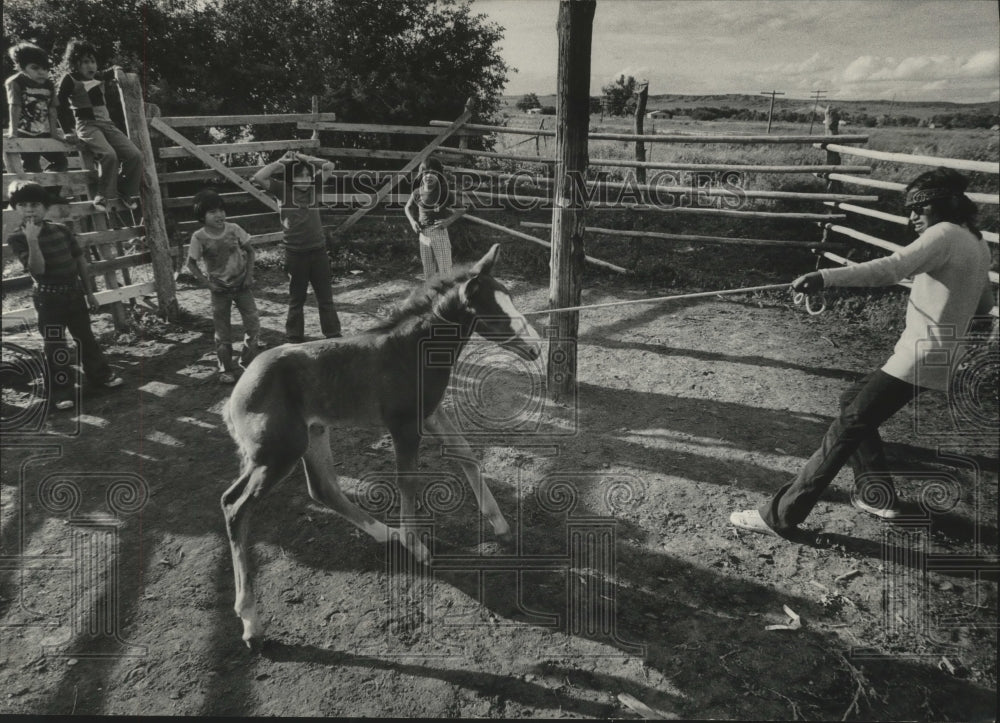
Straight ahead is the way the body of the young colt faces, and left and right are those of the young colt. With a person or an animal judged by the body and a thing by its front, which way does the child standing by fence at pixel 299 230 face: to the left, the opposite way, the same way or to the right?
to the right

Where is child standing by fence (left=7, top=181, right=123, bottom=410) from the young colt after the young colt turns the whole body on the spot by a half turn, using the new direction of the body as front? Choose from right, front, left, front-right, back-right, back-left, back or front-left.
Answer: front-right

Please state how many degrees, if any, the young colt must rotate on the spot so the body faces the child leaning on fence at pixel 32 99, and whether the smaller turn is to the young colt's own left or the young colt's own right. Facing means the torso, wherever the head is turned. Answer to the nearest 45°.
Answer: approximately 135° to the young colt's own left

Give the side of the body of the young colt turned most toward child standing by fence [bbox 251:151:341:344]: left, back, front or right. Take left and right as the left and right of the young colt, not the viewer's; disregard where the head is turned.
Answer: left

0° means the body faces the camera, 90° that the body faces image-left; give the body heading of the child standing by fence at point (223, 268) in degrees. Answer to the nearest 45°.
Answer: approximately 315°

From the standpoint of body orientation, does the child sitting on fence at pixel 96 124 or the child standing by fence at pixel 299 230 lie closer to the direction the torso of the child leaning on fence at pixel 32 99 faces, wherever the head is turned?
the child standing by fence

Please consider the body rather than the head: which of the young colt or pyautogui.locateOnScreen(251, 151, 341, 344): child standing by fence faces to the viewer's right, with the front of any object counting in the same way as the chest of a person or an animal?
the young colt

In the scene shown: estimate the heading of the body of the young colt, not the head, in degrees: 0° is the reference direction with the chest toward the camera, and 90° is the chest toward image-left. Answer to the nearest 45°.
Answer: approximately 270°

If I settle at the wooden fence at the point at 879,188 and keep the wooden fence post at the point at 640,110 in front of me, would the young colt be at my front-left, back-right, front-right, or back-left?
back-left

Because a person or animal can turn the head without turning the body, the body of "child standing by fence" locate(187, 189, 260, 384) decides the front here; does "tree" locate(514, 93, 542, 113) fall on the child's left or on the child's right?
on the child's left

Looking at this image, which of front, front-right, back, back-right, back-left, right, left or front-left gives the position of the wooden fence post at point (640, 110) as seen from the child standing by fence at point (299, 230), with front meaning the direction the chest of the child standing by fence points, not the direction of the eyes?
back-left
